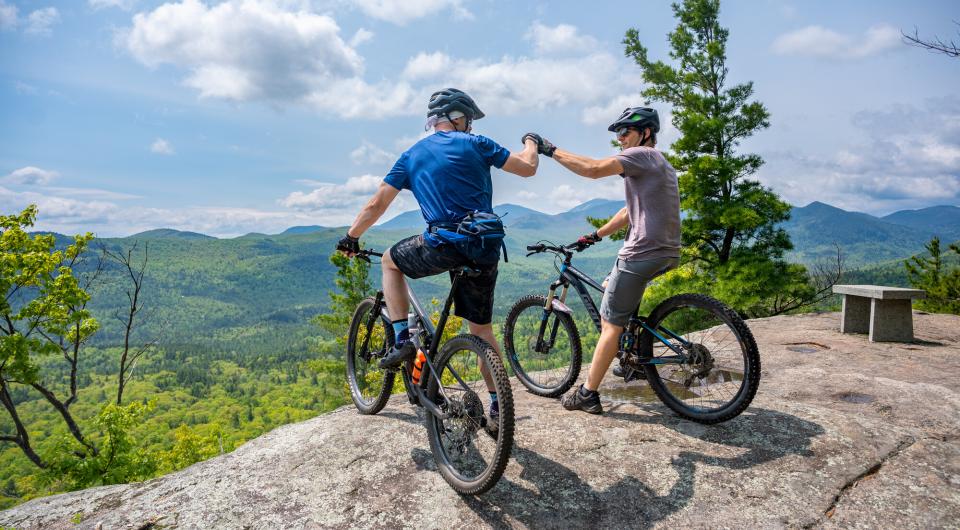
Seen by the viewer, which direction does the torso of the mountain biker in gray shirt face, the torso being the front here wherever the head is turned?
to the viewer's left

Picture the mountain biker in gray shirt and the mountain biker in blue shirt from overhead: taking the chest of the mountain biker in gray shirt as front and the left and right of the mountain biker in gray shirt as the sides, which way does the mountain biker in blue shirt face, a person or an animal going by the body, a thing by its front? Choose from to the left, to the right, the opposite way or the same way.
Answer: to the right

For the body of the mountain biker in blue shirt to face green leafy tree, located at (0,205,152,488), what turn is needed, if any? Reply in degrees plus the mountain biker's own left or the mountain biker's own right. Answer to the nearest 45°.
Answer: approximately 45° to the mountain biker's own left

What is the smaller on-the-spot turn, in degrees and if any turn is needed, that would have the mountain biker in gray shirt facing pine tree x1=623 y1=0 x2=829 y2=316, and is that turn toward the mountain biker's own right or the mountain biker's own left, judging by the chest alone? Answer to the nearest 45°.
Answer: approximately 90° to the mountain biker's own right

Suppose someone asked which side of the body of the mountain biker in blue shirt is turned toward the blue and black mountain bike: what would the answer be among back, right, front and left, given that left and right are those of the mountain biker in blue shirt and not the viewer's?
right

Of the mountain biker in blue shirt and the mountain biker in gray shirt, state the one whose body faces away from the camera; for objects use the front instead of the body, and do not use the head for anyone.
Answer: the mountain biker in blue shirt

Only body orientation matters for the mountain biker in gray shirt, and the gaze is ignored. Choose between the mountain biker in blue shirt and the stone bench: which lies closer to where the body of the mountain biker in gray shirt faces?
the mountain biker in blue shirt

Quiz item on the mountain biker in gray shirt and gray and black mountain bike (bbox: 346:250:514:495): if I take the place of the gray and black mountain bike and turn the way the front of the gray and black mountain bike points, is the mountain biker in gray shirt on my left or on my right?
on my right

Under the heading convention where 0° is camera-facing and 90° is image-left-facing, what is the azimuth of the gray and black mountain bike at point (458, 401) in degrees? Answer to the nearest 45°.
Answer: approximately 135°

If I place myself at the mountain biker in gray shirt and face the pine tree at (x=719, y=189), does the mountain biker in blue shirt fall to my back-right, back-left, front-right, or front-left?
back-left

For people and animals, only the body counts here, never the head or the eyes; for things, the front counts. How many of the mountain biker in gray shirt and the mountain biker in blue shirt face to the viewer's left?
1

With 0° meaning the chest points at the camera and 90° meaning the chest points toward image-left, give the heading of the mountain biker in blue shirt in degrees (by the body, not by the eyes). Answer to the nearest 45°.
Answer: approximately 180°

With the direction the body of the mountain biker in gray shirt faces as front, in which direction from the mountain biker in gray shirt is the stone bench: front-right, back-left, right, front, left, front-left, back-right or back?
back-right
